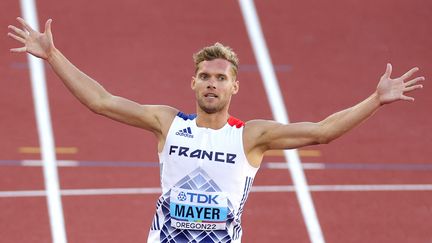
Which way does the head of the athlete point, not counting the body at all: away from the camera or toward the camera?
toward the camera

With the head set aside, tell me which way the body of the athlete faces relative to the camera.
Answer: toward the camera
